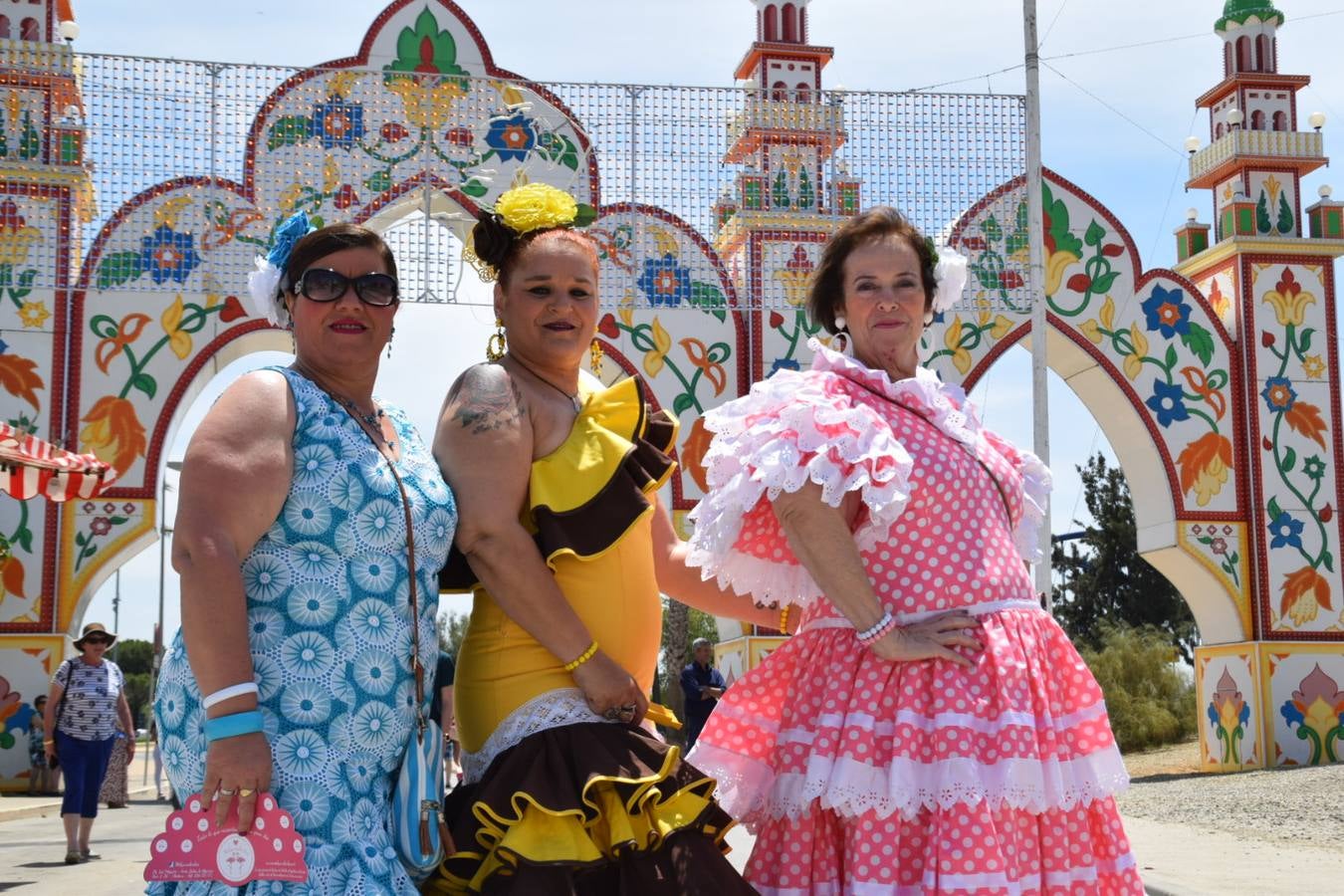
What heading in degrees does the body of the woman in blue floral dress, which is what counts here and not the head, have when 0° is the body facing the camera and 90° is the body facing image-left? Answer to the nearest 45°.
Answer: approximately 315°

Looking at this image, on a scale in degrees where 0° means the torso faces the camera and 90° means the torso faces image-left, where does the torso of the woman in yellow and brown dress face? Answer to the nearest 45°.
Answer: approximately 315°

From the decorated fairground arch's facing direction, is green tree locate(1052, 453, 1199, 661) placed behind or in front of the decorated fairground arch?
behind

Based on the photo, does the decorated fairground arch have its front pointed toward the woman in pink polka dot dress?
yes

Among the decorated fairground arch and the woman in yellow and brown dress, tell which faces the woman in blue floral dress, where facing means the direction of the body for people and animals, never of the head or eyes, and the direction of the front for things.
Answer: the decorated fairground arch

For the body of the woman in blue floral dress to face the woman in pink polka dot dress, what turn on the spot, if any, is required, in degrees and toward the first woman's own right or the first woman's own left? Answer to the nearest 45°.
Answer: approximately 45° to the first woman's own left

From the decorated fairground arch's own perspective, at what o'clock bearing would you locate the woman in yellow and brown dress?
The woman in yellow and brown dress is roughly at 12 o'clock from the decorated fairground arch.

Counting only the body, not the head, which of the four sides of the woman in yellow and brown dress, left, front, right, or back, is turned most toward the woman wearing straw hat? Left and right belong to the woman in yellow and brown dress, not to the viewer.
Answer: back

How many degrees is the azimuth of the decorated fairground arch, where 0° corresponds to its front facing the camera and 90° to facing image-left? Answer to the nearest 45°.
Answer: approximately 0°

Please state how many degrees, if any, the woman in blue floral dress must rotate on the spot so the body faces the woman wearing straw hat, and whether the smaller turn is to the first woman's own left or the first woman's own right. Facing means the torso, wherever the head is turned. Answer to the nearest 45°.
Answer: approximately 135° to the first woman's own left
